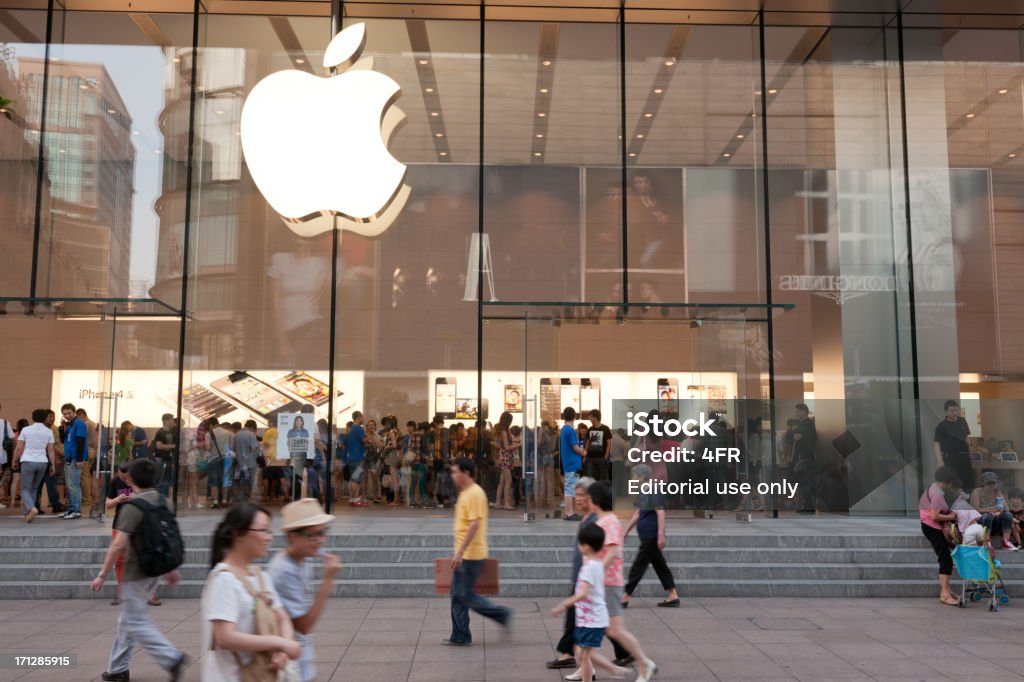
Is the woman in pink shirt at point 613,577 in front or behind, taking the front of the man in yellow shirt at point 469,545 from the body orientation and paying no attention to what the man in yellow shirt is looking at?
behind

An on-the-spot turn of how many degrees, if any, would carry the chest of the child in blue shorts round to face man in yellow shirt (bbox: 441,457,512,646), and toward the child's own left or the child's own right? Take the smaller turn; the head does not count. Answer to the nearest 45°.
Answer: approximately 45° to the child's own right

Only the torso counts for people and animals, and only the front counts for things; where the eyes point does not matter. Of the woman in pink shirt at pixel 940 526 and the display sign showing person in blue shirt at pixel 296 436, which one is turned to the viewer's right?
the woman in pink shirt

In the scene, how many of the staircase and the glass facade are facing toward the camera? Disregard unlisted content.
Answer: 2

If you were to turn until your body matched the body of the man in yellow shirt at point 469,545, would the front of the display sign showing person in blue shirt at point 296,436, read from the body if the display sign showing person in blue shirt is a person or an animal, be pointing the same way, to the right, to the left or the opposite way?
to the left

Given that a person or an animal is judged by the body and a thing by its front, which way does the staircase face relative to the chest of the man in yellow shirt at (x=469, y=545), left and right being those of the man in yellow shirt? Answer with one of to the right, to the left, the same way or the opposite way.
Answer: to the left

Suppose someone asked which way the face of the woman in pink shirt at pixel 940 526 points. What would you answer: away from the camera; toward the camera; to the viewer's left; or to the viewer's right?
to the viewer's right

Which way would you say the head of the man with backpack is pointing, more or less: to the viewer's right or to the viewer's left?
to the viewer's left

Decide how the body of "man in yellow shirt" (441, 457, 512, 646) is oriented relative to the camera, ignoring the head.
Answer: to the viewer's left

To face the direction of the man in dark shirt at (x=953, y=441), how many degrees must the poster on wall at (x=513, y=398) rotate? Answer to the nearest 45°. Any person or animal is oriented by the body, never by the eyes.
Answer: approximately 90° to its left

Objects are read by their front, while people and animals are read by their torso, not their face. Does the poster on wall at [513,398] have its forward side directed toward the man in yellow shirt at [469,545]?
yes

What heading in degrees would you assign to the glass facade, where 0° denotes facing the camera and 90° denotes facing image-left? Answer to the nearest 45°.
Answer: approximately 0°

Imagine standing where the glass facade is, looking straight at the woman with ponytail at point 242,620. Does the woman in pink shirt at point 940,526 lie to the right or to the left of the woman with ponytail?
left
